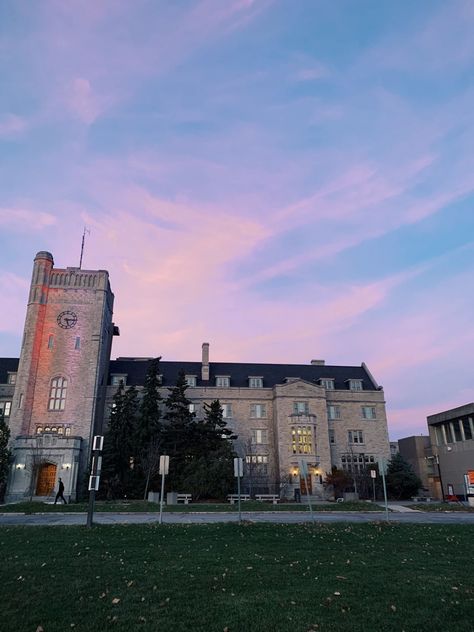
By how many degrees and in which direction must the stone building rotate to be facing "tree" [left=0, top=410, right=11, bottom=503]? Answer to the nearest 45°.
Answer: approximately 45° to its right

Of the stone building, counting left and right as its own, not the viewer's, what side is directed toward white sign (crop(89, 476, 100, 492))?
front

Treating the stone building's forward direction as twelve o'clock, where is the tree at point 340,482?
The tree is roughly at 9 o'clock from the stone building.

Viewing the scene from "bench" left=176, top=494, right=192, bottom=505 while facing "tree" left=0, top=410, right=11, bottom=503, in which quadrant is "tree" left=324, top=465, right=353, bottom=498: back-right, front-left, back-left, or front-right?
back-right

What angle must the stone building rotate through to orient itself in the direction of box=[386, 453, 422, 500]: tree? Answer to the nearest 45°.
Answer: approximately 90° to its left

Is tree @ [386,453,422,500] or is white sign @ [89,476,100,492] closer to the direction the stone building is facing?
the white sign

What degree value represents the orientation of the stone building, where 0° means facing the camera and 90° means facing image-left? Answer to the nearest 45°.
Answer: approximately 0°
